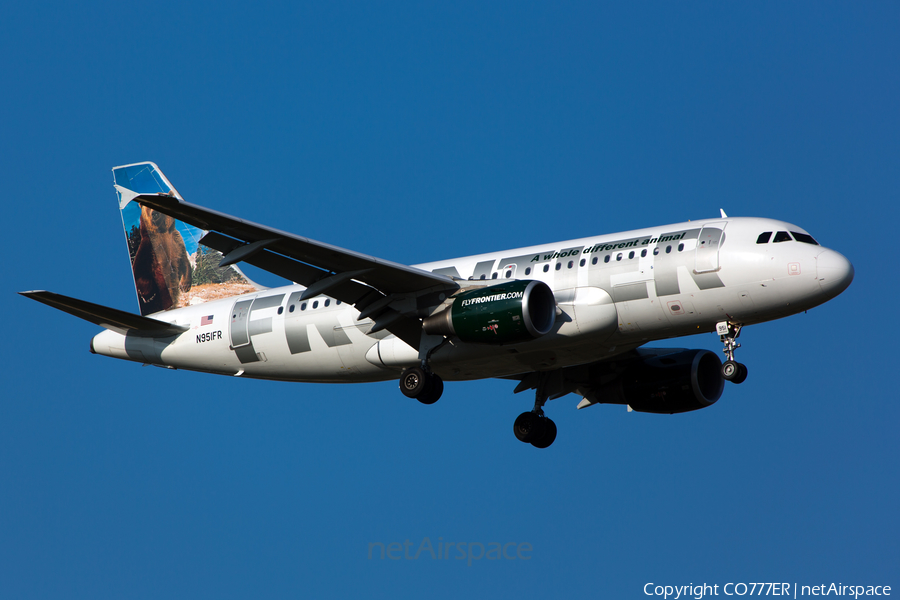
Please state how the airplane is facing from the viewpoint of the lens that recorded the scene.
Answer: facing the viewer and to the right of the viewer
